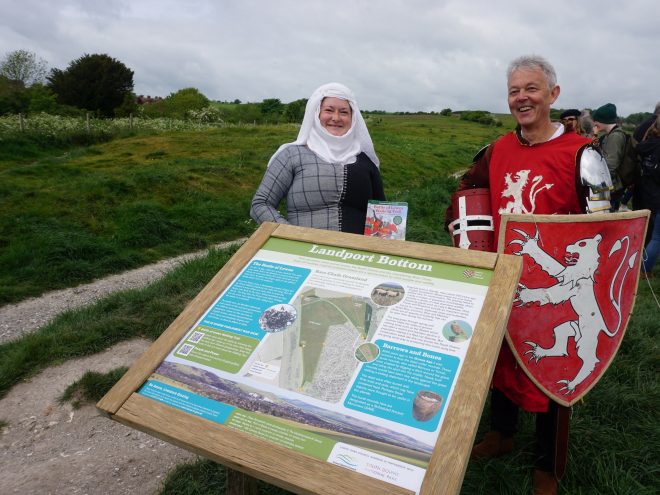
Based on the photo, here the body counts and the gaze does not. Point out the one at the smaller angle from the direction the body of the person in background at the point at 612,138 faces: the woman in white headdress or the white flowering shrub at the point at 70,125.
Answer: the white flowering shrub

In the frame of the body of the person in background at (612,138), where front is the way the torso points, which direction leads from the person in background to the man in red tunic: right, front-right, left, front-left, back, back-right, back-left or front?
left

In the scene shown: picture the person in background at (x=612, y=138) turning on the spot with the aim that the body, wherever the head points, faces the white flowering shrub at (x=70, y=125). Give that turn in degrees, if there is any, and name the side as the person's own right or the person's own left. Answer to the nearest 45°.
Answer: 0° — they already face it

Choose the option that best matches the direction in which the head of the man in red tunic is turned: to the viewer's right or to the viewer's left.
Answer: to the viewer's left

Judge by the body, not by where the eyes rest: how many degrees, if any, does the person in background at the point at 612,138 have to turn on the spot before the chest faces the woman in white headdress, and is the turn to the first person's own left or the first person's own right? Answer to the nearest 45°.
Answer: approximately 90° to the first person's own left

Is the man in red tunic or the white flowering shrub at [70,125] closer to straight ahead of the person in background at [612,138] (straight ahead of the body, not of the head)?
the white flowering shrub
